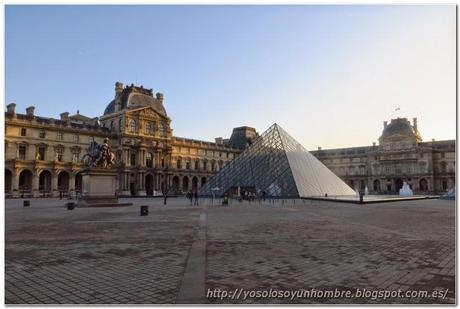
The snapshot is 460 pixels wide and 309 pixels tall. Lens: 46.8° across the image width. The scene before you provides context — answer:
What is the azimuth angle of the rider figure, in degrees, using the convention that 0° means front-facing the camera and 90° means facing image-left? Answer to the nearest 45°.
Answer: approximately 45°

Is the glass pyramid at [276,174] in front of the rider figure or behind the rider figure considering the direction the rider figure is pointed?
behind
